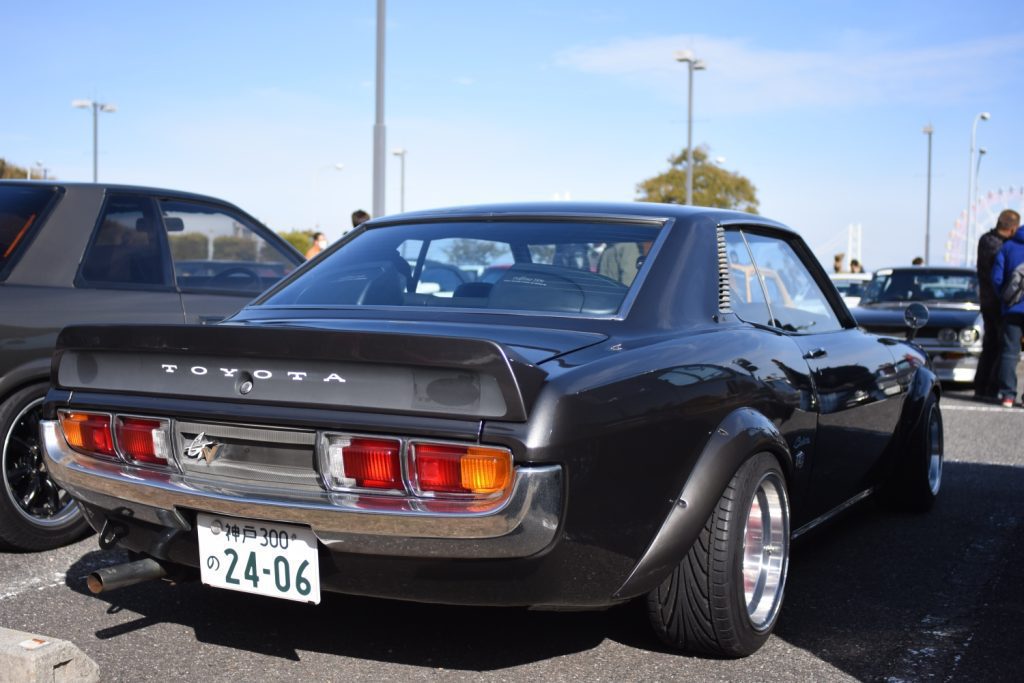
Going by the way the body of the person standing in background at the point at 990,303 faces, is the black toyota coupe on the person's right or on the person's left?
on the person's right

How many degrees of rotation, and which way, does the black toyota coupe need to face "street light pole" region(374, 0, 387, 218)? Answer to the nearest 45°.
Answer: approximately 45° to its left

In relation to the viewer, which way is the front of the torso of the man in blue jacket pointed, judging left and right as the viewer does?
facing away from the viewer

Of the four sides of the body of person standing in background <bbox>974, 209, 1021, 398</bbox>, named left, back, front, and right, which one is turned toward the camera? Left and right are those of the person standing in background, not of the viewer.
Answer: right

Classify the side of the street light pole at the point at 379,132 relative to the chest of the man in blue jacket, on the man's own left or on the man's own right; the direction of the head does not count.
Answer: on the man's own left

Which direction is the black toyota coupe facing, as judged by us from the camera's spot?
facing away from the viewer and to the right of the viewer
